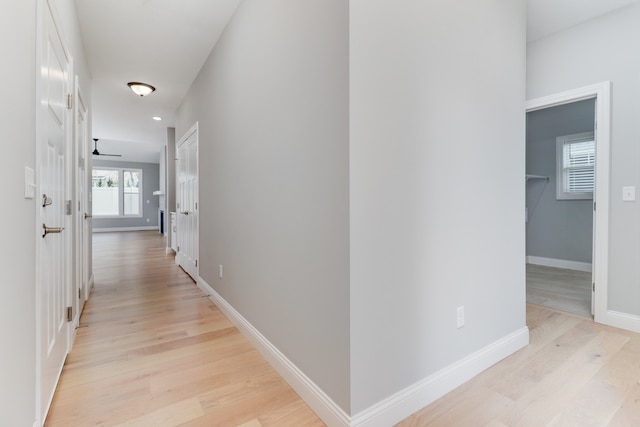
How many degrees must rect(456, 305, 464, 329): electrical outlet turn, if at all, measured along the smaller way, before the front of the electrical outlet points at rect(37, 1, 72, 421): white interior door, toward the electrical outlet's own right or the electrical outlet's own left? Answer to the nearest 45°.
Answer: approximately 90° to the electrical outlet's own right

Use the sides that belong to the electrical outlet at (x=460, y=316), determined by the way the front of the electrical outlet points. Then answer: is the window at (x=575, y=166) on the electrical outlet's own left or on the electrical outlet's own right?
on the electrical outlet's own left

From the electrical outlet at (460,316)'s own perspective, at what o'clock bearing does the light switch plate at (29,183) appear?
The light switch plate is roughly at 3 o'clock from the electrical outlet.

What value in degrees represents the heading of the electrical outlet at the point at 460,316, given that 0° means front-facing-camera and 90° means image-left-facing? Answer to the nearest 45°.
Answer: approximately 315°

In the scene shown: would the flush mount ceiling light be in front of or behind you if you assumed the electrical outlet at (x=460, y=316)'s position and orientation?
behind

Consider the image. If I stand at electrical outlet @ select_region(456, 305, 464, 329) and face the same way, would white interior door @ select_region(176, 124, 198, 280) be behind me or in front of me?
behind
